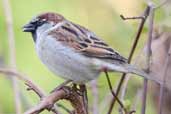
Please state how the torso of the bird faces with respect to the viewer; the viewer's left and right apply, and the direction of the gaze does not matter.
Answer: facing to the left of the viewer

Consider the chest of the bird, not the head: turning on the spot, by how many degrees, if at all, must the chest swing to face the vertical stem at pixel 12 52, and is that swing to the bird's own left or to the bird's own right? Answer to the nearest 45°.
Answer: approximately 45° to the bird's own right
